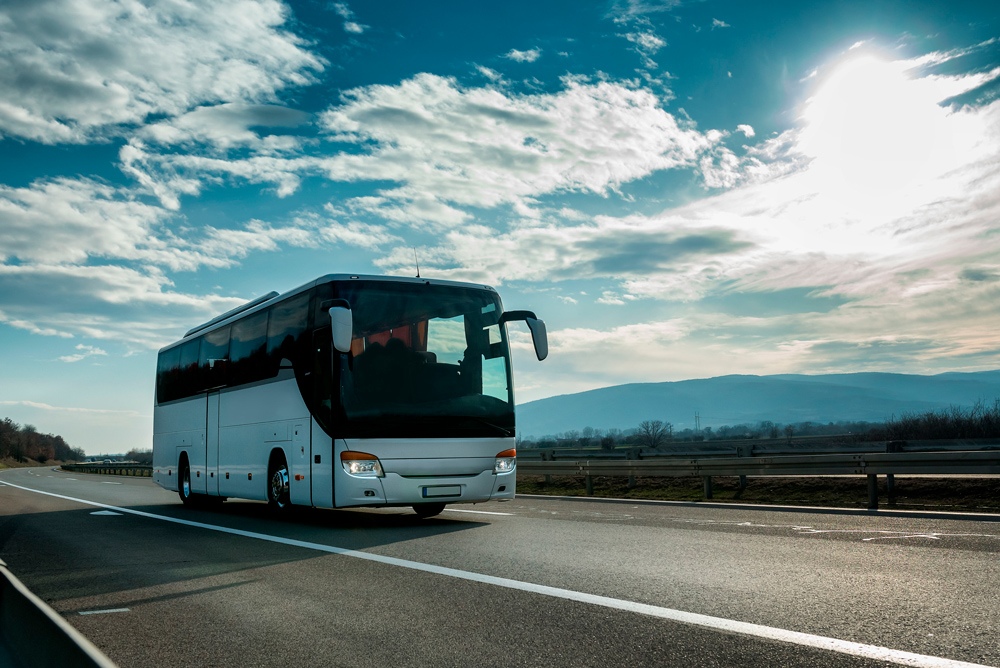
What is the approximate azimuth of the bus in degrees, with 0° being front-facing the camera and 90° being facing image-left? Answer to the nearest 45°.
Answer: approximately 315°

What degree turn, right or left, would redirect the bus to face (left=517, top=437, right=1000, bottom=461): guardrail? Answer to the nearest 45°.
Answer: approximately 90° to its left

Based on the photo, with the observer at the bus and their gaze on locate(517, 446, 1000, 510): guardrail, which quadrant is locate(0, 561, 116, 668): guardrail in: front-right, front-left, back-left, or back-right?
back-right

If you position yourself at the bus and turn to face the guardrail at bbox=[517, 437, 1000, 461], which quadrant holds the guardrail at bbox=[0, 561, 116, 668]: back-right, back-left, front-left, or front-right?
back-right

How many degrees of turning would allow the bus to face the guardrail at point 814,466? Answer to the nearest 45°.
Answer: approximately 45° to its left

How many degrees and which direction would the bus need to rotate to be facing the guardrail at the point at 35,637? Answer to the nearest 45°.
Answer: approximately 45° to its right
